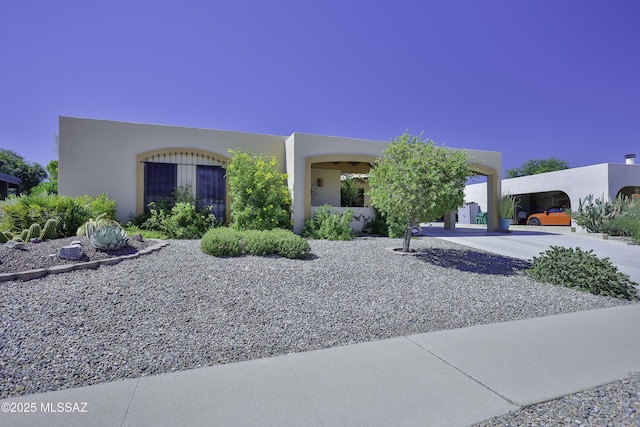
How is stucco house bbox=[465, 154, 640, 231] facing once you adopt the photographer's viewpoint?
facing the viewer and to the left of the viewer

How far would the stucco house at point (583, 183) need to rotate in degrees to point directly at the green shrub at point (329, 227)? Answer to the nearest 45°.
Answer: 0° — it already faces it

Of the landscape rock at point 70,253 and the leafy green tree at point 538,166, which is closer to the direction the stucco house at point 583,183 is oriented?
the landscape rock

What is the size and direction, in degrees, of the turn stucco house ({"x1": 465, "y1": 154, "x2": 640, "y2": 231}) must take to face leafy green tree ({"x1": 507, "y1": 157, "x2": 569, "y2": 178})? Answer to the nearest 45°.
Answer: approximately 135° to its right

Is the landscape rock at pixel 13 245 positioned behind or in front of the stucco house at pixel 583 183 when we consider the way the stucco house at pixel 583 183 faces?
in front

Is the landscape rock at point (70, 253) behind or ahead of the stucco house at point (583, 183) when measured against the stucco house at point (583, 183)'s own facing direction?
ahead
